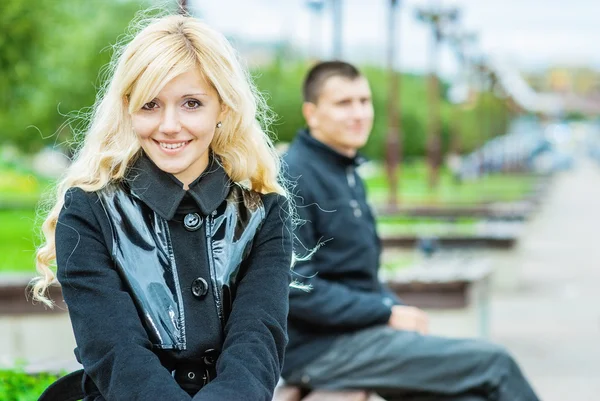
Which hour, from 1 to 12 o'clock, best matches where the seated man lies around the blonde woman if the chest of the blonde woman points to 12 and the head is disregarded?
The seated man is roughly at 7 o'clock from the blonde woman.

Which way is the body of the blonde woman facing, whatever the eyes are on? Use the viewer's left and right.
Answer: facing the viewer

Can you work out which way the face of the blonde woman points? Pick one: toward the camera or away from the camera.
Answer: toward the camera

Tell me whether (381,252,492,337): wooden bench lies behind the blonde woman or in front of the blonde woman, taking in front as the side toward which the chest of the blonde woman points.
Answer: behind

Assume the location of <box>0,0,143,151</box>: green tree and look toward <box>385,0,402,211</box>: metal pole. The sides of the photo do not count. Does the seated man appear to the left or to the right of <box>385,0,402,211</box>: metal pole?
right

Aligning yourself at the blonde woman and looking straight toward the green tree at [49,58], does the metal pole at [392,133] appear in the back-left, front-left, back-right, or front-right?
front-right

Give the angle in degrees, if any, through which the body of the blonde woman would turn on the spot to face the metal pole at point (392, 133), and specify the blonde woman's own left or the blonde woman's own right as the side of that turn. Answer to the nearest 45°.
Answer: approximately 180°

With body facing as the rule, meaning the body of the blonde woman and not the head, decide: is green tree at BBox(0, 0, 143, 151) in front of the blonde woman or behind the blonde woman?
behind
